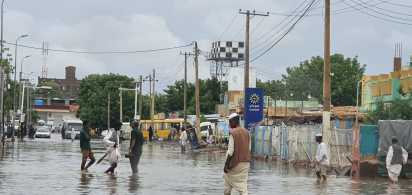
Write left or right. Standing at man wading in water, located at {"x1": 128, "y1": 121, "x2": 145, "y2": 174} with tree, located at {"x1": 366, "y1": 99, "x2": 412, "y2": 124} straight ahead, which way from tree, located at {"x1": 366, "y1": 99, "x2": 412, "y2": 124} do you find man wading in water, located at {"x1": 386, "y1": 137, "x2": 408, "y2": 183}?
right

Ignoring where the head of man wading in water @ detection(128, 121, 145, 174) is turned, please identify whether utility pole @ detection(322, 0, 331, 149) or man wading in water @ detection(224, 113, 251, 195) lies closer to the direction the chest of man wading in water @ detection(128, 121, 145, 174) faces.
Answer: the utility pole

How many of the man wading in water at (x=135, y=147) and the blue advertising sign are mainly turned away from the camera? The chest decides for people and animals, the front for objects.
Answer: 1

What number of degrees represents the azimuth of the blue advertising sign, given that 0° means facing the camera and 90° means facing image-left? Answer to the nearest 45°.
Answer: approximately 0°

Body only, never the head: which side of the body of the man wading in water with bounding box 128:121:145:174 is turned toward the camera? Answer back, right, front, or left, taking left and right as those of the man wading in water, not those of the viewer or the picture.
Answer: back

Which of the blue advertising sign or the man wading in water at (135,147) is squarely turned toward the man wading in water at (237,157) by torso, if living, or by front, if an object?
the blue advertising sign

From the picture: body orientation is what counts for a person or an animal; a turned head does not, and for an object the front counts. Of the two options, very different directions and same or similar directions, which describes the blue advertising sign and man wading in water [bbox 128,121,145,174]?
very different directions
